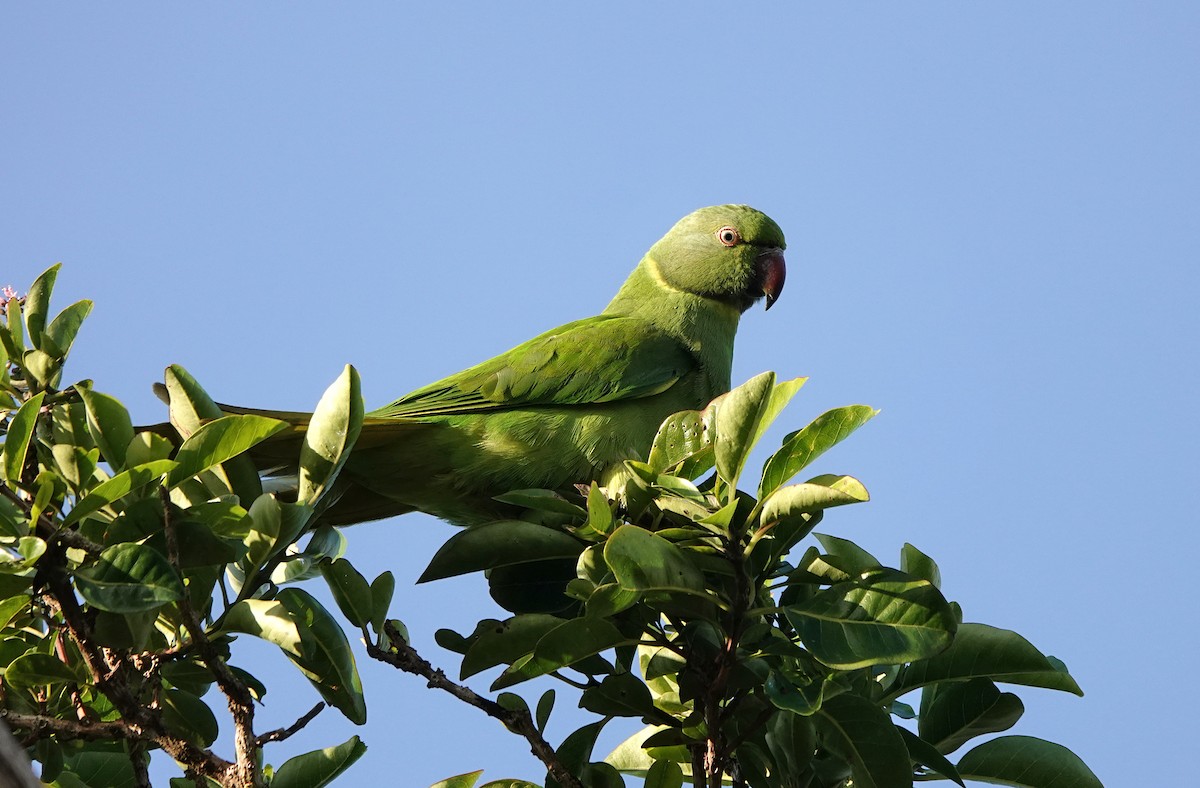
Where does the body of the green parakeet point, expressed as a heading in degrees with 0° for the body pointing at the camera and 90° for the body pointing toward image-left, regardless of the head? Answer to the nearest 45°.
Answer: approximately 270°
